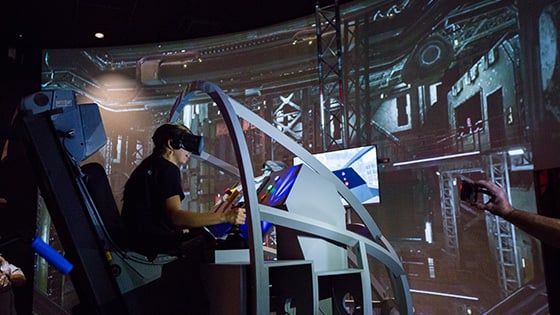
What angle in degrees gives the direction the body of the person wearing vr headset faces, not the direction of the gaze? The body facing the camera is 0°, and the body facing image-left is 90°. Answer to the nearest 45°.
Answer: approximately 270°

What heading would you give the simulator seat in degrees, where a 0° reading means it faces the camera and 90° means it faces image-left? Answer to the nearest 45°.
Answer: approximately 270°

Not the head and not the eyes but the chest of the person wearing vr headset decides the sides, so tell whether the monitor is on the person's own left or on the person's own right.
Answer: on the person's own left

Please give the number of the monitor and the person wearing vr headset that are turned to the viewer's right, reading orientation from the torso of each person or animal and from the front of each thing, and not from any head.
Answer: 1

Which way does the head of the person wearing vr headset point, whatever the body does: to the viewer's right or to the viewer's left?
to the viewer's right

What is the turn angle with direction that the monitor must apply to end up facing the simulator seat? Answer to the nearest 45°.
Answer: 0° — it already faces it

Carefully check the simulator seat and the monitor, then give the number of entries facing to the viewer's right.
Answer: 1

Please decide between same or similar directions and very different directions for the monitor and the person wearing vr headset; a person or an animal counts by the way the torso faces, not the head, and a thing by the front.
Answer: very different directions

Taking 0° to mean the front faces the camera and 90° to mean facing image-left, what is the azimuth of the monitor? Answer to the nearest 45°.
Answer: approximately 45°
